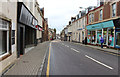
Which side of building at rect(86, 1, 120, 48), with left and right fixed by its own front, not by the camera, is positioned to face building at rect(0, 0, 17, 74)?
front

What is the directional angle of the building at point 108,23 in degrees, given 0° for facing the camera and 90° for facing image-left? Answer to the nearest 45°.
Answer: approximately 45°
